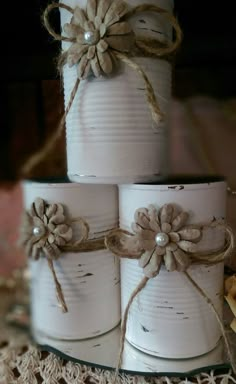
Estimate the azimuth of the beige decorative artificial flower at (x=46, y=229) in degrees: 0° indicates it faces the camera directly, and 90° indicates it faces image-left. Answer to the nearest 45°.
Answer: approximately 45°
